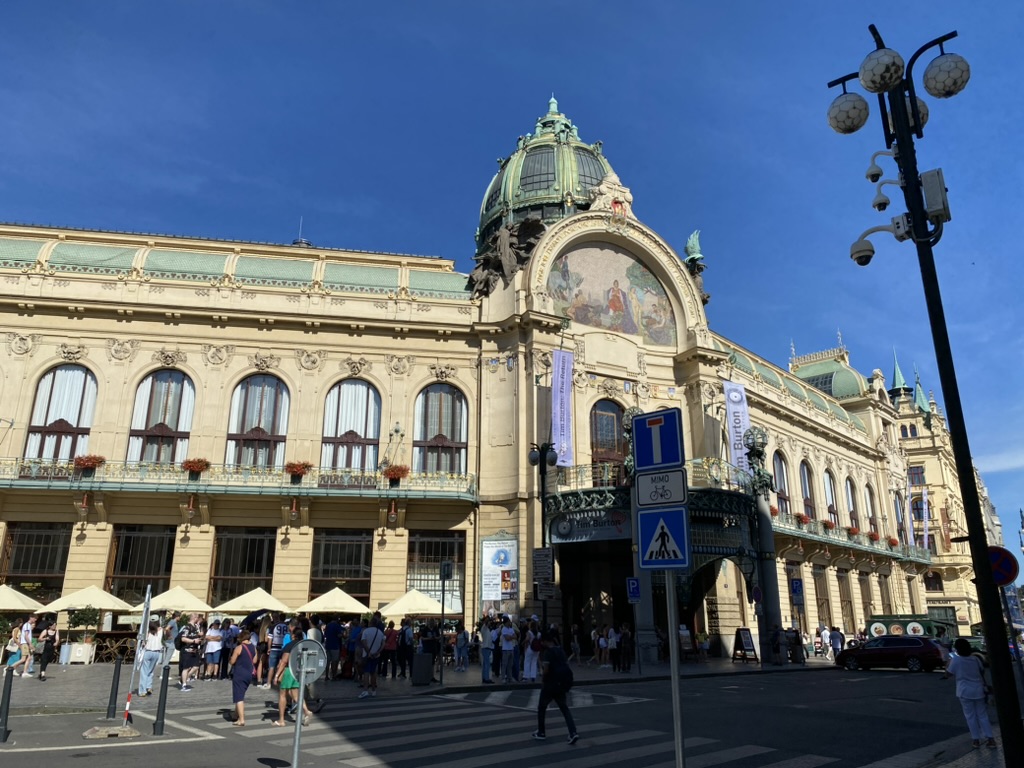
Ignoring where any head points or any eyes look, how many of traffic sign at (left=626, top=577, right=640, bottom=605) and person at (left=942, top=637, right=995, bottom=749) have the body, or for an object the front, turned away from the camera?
1

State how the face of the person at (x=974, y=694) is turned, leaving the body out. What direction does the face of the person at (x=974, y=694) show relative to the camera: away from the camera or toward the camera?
away from the camera

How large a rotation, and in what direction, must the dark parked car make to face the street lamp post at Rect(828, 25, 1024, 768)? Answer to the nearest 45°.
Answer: approximately 90° to its left

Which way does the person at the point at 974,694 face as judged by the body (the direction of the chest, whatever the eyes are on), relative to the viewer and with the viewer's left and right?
facing away from the viewer

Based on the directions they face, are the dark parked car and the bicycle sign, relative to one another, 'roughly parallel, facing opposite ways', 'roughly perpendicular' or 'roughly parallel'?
roughly perpendicular

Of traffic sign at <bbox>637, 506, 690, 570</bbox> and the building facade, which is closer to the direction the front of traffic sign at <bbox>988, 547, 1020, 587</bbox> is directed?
the traffic sign

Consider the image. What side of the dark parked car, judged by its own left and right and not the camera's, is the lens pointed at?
left

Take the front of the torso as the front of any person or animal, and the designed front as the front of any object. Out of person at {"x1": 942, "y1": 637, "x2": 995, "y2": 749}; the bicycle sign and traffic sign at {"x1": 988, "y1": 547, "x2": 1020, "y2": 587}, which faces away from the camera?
the person

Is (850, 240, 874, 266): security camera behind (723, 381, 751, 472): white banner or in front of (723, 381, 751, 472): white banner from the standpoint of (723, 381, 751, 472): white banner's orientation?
in front

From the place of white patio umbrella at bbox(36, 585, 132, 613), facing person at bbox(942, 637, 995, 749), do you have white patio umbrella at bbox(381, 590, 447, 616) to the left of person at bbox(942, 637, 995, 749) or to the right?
left

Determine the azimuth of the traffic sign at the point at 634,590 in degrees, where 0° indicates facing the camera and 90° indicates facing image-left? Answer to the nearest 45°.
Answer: approximately 0°

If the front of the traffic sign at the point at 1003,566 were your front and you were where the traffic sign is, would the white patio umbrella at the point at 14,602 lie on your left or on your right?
on your right
